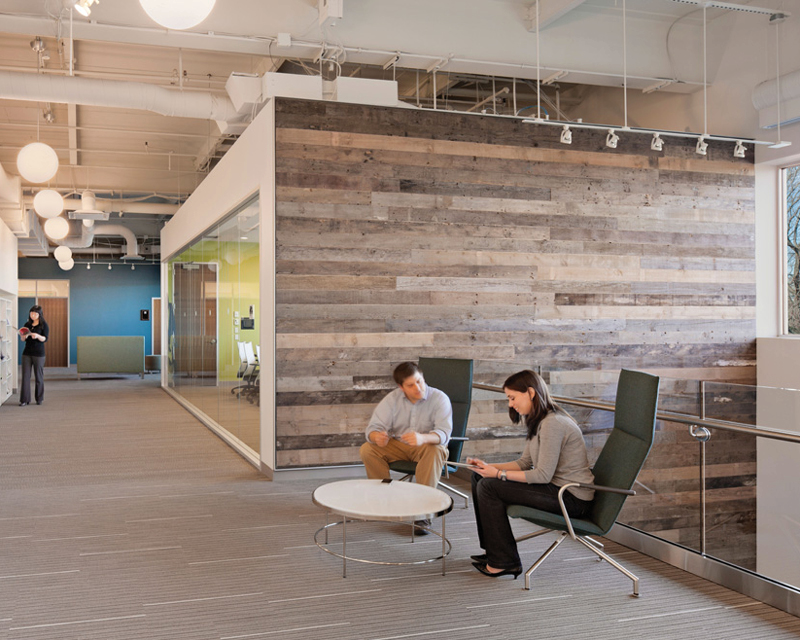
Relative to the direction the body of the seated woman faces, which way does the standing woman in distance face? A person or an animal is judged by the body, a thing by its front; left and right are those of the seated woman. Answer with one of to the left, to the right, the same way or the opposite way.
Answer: to the left

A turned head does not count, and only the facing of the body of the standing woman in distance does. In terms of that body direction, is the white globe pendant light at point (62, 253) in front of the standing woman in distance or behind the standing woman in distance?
behind

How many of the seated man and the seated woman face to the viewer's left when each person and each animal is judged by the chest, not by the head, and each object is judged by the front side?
1

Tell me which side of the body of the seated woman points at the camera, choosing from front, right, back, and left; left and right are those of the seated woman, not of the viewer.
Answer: left

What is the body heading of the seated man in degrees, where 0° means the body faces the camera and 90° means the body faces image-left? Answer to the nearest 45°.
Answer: approximately 0°

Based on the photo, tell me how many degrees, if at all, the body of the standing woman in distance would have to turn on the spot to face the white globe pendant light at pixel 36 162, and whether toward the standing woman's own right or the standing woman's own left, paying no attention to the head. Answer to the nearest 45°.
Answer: approximately 45° to the standing woman's own left
